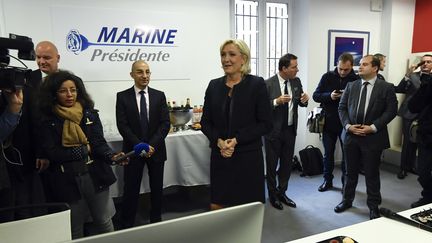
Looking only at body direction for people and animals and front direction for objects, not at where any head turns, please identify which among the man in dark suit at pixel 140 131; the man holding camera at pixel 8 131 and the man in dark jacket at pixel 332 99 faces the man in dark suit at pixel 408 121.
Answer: the man holding camera

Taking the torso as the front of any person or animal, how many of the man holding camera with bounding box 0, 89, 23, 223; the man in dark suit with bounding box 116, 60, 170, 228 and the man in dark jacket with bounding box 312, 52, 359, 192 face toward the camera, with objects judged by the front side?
2

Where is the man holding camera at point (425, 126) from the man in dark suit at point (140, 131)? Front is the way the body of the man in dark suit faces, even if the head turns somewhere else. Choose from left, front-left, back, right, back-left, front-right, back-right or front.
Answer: left

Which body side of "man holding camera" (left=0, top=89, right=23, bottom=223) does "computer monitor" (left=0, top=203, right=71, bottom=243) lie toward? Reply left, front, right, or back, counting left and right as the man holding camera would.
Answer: right

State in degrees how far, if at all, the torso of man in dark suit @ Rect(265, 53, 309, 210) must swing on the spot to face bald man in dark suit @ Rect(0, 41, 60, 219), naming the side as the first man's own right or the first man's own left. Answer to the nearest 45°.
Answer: approximately 90° to the first man's own right

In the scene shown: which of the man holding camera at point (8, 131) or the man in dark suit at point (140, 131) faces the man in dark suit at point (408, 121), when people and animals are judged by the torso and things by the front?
the man holding camera

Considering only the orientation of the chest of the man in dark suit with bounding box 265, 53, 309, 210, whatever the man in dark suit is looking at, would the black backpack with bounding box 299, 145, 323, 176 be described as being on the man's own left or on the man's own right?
on the man's own left

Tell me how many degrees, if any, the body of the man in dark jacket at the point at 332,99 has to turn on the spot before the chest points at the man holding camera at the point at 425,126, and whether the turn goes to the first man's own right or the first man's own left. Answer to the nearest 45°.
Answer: approximately 45° to the first man's own left

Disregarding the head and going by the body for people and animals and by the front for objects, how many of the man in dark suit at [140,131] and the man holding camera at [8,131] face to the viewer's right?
1

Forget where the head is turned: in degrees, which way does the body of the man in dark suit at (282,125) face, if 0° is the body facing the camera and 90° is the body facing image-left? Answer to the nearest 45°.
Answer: approximately 315°

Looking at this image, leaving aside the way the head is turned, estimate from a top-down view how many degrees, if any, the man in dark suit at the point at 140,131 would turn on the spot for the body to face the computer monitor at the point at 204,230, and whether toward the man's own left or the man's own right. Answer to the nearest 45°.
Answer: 0° — they already face it

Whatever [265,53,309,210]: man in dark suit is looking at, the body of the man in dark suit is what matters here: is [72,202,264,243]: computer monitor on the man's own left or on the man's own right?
on the man's own right

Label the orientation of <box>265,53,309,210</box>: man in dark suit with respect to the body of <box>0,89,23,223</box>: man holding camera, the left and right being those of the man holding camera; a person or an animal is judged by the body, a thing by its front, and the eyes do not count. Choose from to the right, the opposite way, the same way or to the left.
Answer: to the right

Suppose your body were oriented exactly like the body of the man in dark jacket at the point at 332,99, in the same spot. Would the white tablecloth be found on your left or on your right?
on your right

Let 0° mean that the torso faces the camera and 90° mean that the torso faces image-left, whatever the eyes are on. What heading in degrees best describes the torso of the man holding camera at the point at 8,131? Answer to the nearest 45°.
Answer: approximately 270°

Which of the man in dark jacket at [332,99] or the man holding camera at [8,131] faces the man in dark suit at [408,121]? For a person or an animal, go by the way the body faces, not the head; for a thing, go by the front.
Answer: the man holding camera

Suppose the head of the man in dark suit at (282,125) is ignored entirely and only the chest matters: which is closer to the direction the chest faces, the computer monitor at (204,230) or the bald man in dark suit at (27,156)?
the computer monitor

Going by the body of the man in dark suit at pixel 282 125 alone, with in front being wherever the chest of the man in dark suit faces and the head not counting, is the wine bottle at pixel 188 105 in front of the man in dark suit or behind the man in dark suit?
behind
